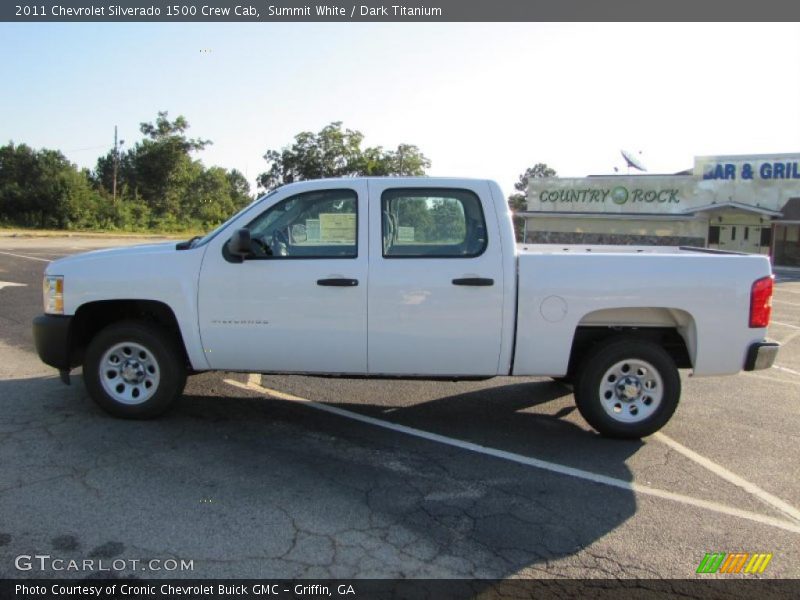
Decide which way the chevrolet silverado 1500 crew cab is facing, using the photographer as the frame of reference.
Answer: facing to the left of the viewer

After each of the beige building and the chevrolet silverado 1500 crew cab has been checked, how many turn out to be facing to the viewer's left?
1

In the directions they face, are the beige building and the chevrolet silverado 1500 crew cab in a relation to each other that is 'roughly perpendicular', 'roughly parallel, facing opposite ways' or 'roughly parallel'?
roughly perpendicular

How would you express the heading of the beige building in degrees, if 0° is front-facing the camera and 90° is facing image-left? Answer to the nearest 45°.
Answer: approximately 0°

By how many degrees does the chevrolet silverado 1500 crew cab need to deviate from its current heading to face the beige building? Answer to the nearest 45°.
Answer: approximately 135° to its right

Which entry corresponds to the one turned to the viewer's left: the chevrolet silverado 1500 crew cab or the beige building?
the chevrolet silverado 1500 crew cab

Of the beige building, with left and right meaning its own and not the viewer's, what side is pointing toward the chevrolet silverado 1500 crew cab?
front
